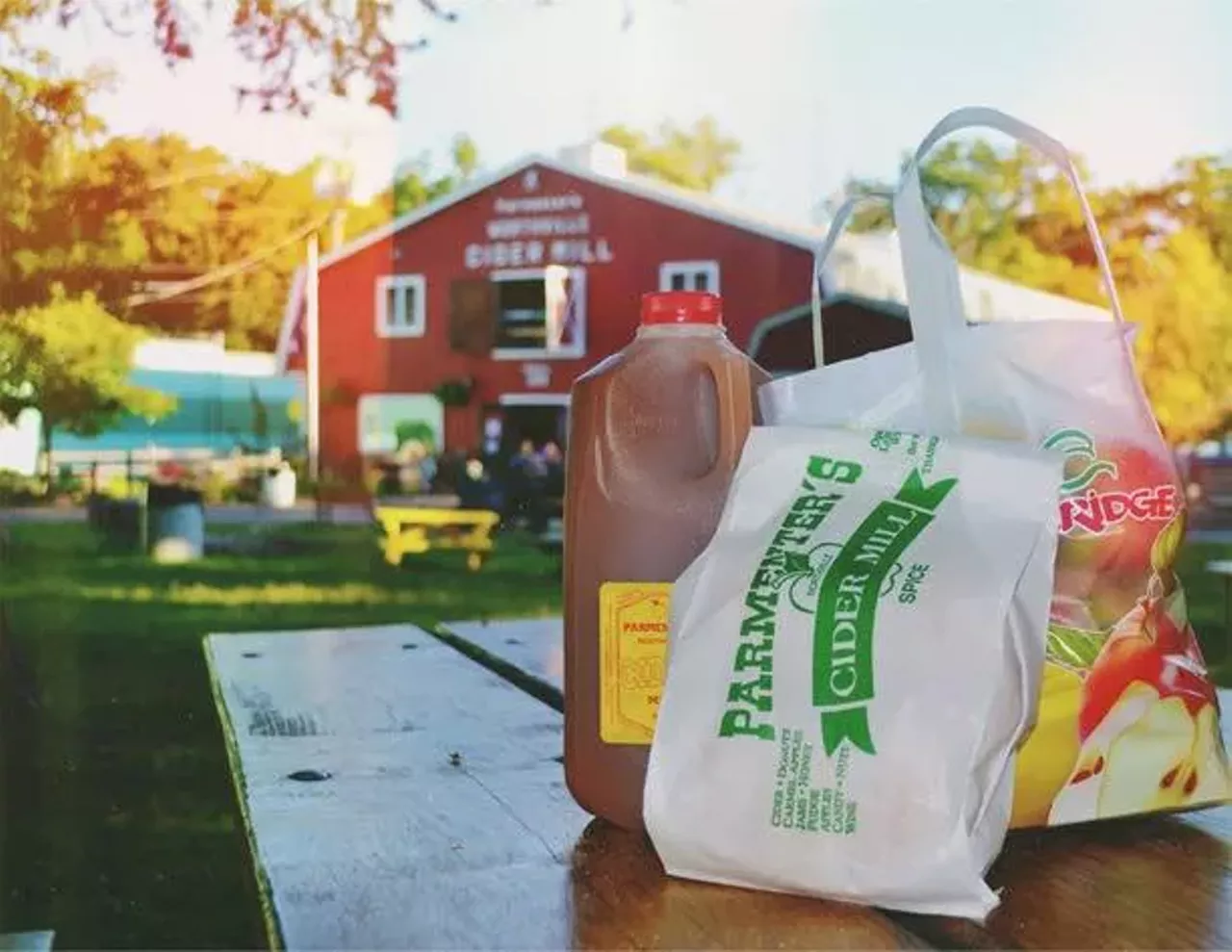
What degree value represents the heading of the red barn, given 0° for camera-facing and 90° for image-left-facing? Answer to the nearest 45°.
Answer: approximately 0°

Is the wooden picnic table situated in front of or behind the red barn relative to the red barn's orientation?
in front

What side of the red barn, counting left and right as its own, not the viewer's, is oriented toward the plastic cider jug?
front

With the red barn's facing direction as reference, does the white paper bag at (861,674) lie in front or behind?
in front
